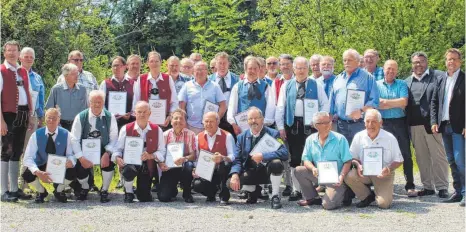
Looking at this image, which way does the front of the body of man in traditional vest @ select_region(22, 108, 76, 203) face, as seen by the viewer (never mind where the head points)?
toward the camera

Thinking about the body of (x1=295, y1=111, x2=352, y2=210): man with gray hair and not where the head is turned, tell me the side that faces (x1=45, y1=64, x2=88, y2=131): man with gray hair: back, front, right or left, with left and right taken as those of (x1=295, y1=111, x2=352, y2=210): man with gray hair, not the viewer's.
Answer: right

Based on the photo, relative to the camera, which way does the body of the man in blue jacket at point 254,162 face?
toward the camera

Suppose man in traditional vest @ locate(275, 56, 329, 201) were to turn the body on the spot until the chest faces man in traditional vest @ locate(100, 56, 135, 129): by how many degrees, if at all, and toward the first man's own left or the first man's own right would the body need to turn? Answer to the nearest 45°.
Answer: approximately 90° to the first man's own right

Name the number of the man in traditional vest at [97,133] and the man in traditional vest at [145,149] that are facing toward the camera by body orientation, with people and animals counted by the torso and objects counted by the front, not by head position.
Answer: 2

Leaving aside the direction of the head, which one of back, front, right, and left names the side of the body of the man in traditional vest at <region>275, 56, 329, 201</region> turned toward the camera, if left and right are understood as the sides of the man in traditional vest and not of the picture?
front

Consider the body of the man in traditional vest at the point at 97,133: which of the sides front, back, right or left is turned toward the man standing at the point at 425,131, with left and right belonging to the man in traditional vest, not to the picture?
left

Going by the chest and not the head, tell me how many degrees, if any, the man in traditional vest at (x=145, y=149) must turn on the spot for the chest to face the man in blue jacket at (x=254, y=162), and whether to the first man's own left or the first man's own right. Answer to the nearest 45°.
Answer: approximately 90° to the first man's own left
